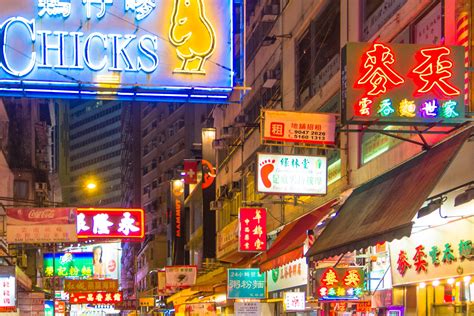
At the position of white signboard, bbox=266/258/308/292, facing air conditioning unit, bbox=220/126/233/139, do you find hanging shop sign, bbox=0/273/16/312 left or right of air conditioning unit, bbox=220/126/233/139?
left

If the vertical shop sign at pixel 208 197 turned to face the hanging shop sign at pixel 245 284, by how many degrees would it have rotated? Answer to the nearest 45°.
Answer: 0° — it already faces it
